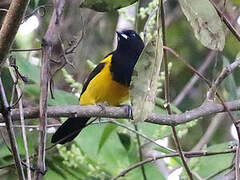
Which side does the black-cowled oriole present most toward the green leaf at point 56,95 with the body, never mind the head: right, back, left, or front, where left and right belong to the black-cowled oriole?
back

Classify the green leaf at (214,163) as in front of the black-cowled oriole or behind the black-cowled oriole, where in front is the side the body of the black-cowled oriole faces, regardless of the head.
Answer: in front

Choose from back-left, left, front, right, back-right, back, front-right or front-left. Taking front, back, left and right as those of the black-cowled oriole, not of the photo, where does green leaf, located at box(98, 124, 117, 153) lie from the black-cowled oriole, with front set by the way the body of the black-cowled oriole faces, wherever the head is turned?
back-left

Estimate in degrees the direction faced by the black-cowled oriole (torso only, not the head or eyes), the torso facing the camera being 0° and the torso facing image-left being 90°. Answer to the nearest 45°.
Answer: approximately 315°
